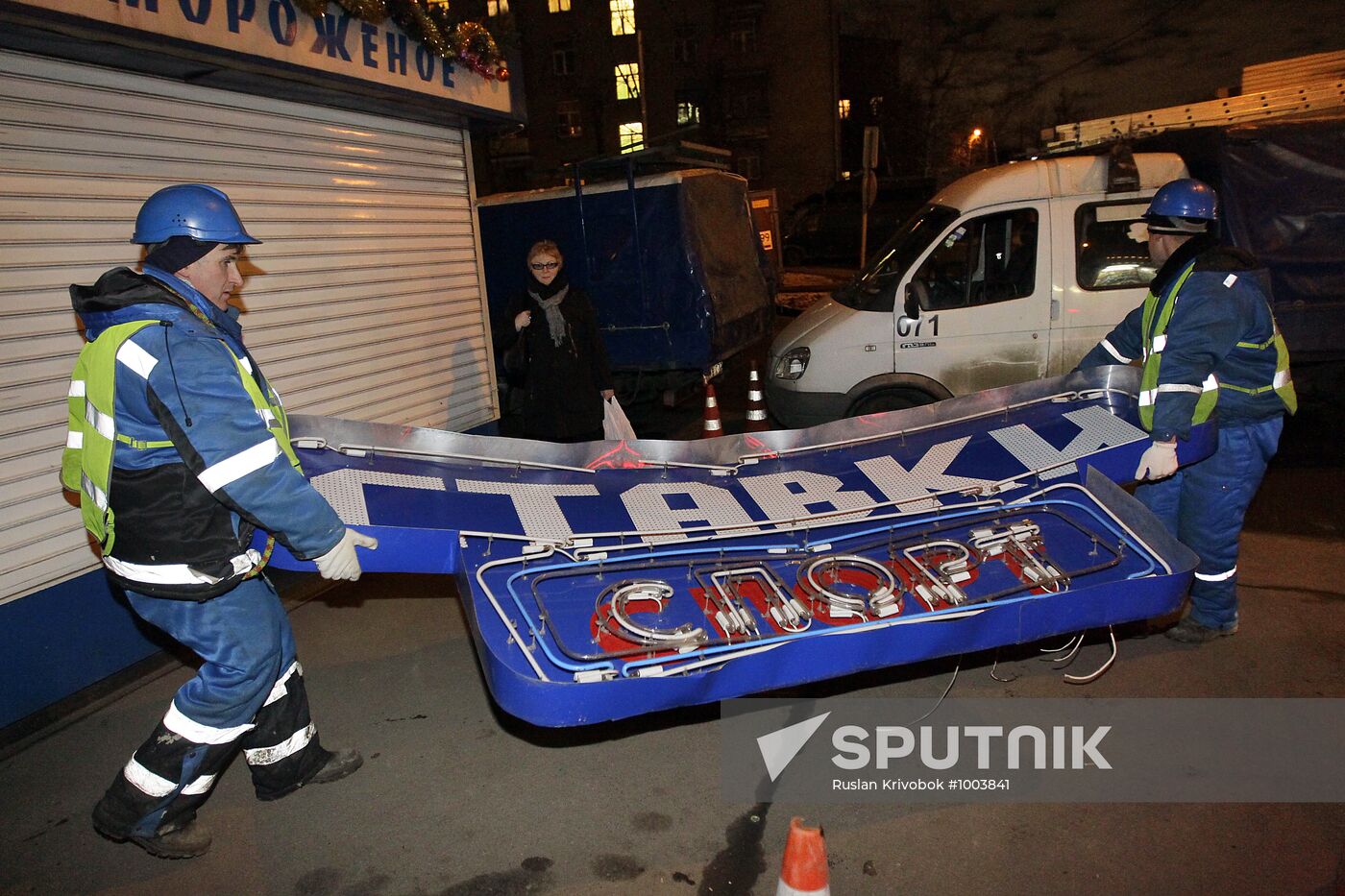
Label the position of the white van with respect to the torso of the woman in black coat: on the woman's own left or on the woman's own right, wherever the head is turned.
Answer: on the woman's own left

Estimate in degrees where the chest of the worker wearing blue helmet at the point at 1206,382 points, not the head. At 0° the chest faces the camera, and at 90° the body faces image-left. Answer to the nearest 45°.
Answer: approximately 90°

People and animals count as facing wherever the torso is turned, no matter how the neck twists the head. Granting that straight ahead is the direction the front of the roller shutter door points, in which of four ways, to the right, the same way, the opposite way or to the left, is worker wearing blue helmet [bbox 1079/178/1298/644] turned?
the opposite way

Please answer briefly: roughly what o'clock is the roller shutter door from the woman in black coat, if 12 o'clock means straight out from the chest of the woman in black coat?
The roller shutter door is roughly at 3 o'clock from the woman in black coat.

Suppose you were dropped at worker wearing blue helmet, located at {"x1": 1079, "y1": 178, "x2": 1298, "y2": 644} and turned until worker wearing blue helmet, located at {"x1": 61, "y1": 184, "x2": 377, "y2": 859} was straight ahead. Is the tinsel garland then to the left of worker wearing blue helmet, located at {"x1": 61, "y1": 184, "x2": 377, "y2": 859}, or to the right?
right

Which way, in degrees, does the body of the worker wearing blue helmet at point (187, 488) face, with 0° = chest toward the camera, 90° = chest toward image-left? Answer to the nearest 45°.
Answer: approximately 270°

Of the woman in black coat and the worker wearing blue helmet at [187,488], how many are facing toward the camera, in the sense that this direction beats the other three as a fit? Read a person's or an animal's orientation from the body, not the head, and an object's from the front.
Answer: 1

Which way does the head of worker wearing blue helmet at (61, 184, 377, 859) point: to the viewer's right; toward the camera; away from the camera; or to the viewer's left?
to the viewer's right

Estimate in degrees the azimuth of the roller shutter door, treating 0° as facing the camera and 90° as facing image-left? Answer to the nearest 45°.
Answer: approximately 315°
